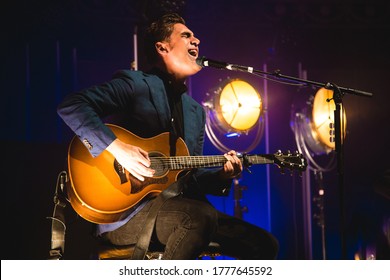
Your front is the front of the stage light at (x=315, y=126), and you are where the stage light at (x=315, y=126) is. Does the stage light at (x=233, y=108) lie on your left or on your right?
on your right

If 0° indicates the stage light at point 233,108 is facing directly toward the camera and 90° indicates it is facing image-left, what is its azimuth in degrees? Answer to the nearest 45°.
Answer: approximately 315°

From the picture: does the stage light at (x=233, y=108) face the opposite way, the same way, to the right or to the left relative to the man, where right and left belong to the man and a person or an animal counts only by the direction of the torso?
the same way

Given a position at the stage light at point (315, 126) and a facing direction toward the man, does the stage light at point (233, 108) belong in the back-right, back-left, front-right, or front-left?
front-right

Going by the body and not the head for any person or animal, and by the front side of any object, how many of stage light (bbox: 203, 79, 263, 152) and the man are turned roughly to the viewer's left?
0

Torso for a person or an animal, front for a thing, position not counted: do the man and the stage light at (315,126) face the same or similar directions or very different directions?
same or similar directions

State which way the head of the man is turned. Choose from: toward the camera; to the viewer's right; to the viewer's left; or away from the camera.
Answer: to the viewer's right

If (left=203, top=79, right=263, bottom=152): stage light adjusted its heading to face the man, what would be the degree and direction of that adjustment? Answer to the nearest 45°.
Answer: approximately 45° to its right

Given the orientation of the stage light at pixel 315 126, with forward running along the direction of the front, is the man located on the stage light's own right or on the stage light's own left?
on the stage light's own right

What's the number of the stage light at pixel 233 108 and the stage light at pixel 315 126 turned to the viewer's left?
0

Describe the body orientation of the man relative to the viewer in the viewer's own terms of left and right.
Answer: facing the viewer and to the right of the viewer

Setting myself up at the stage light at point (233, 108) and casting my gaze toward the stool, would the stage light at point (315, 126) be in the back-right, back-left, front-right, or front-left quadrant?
back-left

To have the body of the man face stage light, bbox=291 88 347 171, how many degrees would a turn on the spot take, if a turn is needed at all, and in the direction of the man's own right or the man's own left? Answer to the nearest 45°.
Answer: approximately 90° to the man's own left

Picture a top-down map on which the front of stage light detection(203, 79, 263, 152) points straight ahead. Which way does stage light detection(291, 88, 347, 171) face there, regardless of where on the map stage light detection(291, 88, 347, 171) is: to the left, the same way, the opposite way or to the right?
the same way

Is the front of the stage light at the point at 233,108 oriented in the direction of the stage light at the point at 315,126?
no
